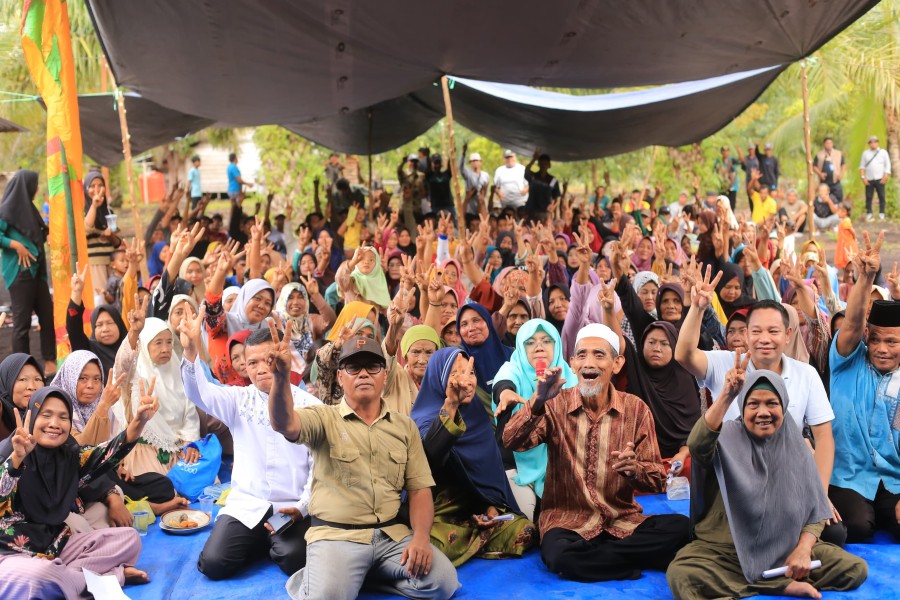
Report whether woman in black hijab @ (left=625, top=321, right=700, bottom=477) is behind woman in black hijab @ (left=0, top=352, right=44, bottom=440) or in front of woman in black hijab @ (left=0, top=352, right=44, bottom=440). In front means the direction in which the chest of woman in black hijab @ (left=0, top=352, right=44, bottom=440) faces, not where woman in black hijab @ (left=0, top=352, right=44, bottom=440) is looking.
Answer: in front

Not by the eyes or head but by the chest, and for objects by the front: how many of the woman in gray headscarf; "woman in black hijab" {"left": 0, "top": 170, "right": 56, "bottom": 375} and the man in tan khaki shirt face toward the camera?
2

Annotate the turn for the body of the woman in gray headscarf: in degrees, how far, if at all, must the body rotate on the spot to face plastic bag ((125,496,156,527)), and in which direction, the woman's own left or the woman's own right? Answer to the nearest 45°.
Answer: approximately 90° to the woman's own right

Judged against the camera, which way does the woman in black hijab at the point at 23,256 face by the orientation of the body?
to the viewer's right

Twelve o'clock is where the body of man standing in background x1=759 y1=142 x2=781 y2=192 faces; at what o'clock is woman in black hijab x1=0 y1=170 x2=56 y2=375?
The woman in black hijab is roughly at 1 o'clock from the man standing in background.

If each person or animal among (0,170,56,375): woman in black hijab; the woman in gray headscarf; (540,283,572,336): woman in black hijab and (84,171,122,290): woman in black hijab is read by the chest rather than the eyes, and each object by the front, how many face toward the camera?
3

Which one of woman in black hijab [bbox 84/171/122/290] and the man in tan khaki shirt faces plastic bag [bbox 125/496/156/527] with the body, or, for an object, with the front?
the woman in black hijab

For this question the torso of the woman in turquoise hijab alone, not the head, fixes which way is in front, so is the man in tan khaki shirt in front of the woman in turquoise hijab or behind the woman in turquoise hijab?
in front
